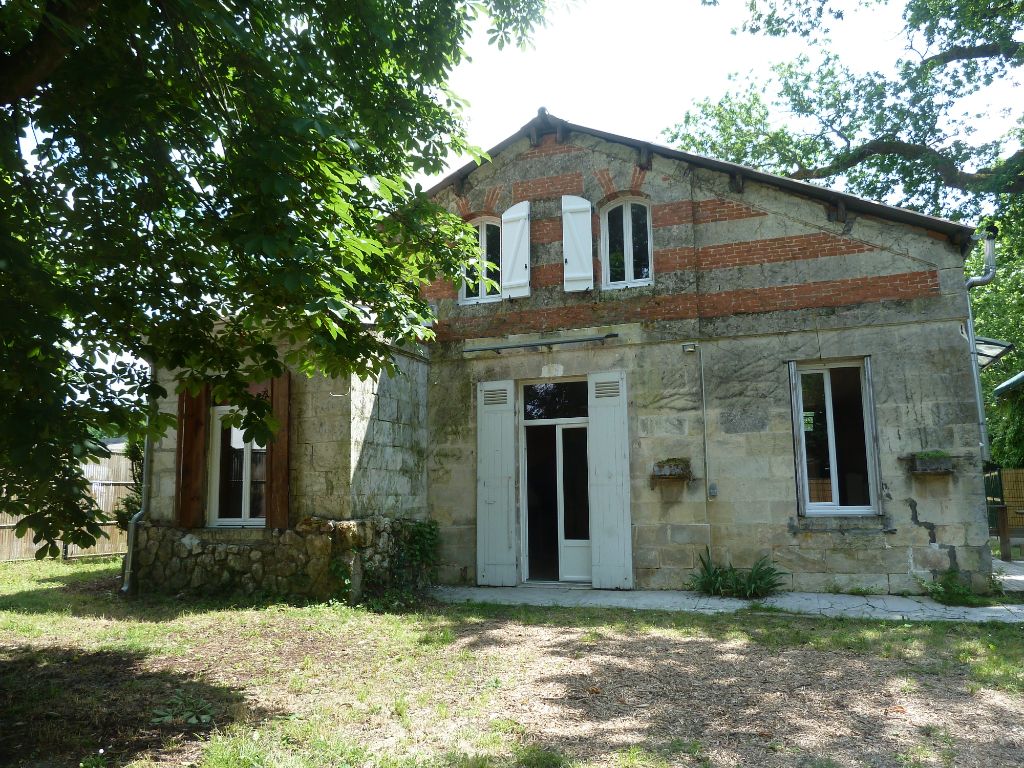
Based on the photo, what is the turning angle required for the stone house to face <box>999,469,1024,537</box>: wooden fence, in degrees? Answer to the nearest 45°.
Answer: approximately 135° to its left

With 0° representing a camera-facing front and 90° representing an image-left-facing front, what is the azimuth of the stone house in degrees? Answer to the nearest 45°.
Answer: approximately 0°

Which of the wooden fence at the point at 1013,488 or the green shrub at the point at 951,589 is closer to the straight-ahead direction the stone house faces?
the green shrub

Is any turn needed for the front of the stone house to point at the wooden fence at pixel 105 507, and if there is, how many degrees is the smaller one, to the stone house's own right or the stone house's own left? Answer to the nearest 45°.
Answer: approximately 135° to the stone house's own right

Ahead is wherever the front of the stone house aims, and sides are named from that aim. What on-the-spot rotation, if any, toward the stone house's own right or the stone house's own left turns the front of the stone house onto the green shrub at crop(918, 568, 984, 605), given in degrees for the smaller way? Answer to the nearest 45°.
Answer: approximately 90° to the stone house's own left
